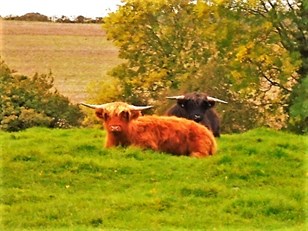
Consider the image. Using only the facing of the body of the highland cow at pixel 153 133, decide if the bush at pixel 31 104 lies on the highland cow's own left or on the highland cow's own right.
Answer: on the highland cow's own right

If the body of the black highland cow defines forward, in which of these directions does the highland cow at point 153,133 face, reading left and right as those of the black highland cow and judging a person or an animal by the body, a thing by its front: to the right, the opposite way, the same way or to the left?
to the right

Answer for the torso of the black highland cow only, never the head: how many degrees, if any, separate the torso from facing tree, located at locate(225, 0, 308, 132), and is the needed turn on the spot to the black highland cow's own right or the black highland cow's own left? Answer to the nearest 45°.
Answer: approximately 180°

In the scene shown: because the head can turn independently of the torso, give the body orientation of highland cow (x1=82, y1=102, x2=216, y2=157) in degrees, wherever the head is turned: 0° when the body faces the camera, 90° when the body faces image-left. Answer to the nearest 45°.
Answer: approximately 90°

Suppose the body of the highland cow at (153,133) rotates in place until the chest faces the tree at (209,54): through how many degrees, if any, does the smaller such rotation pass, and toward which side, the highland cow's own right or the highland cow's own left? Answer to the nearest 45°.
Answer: approximately 90° to the highland cow's own right

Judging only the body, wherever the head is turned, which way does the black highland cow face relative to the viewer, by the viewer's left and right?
facing the viewer

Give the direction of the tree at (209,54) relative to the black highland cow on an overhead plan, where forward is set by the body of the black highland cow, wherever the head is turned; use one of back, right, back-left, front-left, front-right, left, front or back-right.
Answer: back

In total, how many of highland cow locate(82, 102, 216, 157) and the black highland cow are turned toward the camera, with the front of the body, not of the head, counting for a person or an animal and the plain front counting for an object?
1

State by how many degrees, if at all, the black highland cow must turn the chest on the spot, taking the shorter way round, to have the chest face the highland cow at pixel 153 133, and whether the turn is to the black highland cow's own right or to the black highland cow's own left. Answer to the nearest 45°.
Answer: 0° — it already faces it

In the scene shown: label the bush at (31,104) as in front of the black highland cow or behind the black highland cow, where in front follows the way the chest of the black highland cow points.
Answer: behind

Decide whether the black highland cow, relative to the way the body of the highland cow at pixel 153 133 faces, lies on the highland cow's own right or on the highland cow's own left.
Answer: on the highland cow's own right
